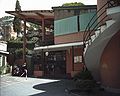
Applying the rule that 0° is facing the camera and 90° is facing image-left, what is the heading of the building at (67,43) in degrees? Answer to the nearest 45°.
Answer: approximately 45°

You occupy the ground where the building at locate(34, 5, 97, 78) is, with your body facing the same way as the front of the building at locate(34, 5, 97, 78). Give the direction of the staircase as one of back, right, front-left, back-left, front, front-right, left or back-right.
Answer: front-left

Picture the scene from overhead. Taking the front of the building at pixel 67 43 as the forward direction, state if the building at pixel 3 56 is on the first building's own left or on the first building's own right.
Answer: on the first building's own right
